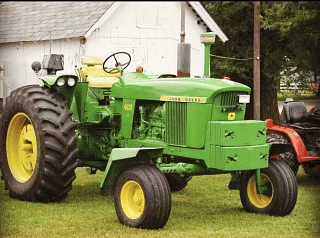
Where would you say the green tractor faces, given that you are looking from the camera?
facing the viewer and to the right of the viewer

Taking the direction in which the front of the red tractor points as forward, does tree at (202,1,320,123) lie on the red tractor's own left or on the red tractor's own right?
on the red tractor's own left

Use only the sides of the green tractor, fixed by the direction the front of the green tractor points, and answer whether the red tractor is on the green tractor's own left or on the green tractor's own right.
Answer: on the green tractor's own left
